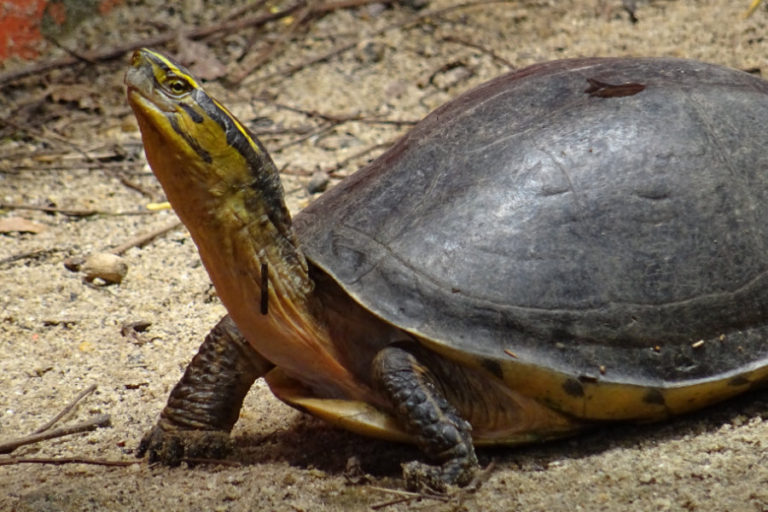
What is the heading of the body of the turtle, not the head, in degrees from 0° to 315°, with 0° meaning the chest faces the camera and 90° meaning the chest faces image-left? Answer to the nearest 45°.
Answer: approximately 45°

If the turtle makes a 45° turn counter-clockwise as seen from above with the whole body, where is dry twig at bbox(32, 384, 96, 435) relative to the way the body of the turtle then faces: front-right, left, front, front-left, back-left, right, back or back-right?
right

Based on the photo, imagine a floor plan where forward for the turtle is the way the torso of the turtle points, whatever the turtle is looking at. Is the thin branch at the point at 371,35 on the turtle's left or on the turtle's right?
on the turtle's right

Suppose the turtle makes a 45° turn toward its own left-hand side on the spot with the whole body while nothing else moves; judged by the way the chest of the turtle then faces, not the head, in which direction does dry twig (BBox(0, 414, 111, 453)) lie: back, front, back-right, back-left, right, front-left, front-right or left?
right
